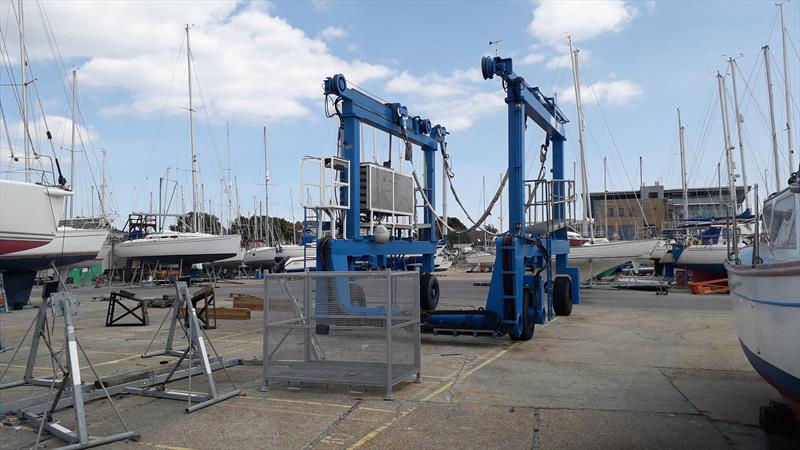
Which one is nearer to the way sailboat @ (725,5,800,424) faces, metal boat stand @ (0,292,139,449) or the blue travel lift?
the metal boat stand

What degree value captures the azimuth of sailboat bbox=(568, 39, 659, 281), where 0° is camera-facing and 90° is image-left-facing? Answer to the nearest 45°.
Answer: approximately 270°

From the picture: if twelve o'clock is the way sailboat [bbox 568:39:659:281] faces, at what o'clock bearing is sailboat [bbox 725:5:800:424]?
sailboat [bbox 725:5:800:424] is roughly at 3 o'clock from sailboat [bbox 568:39:659:281].

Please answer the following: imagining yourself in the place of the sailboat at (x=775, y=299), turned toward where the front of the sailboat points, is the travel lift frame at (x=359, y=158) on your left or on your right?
on your right

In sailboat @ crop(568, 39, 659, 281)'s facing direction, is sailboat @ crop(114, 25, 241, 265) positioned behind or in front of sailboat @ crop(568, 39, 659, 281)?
behind

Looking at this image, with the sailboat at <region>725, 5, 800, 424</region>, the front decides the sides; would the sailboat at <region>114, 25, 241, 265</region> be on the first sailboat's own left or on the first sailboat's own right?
on the first sailboat's own right

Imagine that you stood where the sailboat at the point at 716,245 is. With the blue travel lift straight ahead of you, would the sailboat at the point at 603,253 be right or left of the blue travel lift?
right

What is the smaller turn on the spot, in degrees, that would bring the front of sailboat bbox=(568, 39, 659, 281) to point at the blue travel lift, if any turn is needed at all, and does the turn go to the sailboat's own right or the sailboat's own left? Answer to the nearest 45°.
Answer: approximately 90° to the sailboat's own right
